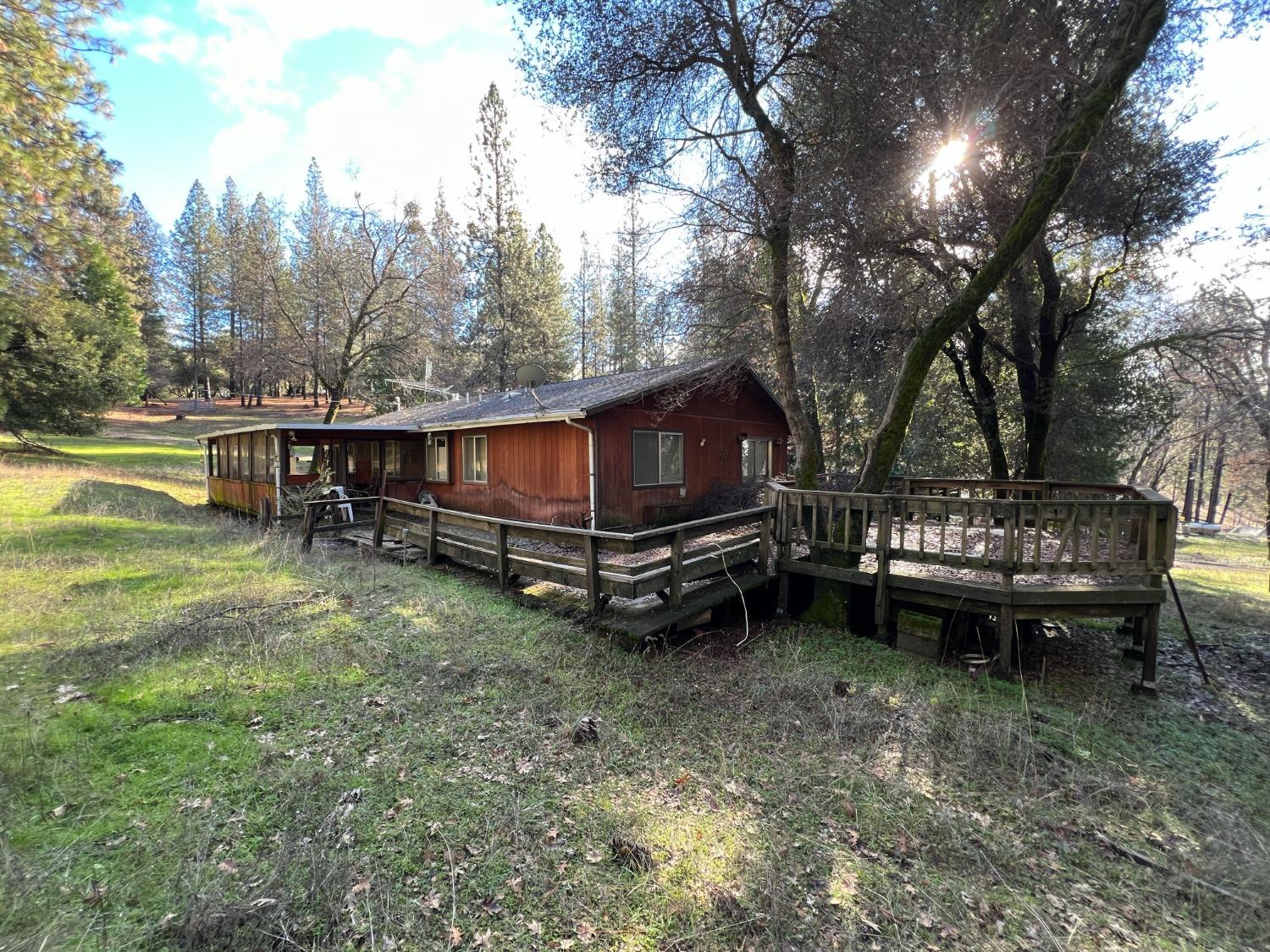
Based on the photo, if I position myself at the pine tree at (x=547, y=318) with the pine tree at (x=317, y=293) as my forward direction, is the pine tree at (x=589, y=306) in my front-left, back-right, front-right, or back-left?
back-right

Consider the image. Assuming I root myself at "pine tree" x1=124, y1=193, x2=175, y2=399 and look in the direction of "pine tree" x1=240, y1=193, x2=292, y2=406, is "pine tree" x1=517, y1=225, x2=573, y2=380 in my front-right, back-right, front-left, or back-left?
front-left

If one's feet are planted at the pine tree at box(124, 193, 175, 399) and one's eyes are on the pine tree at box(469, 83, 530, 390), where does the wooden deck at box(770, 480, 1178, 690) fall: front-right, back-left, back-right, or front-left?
front-right

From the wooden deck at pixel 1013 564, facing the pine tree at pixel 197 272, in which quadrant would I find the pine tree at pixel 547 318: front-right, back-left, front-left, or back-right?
front-right
